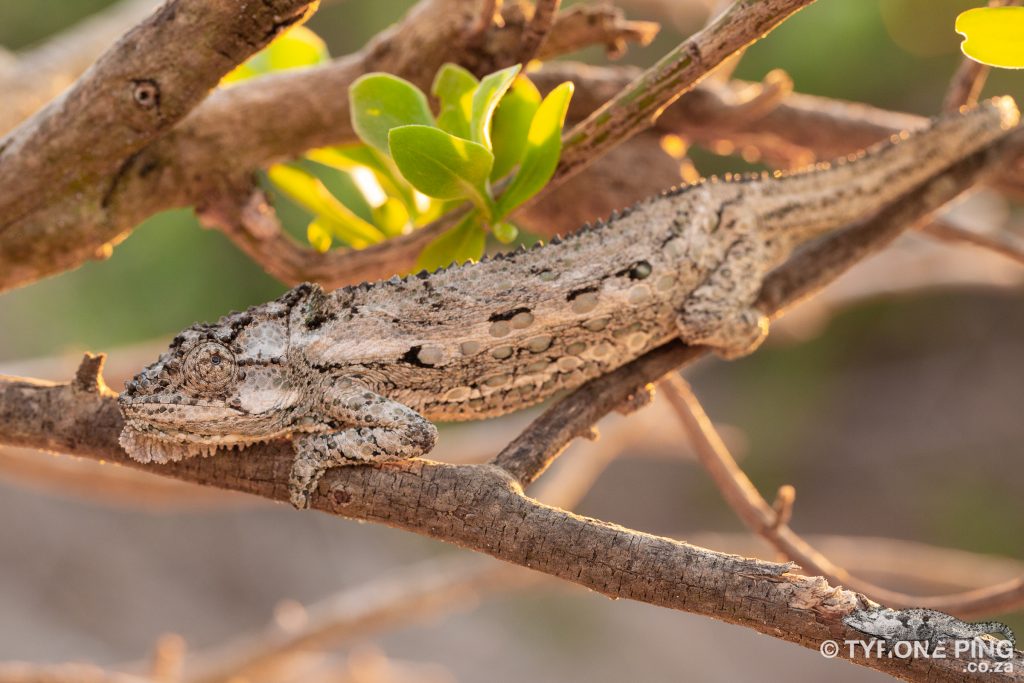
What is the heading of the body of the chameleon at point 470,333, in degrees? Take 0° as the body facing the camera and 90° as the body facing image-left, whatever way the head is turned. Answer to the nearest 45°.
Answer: approximately 90°

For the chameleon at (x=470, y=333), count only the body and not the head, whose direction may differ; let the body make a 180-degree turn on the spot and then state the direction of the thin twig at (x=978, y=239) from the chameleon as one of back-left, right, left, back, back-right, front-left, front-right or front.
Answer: front-left
